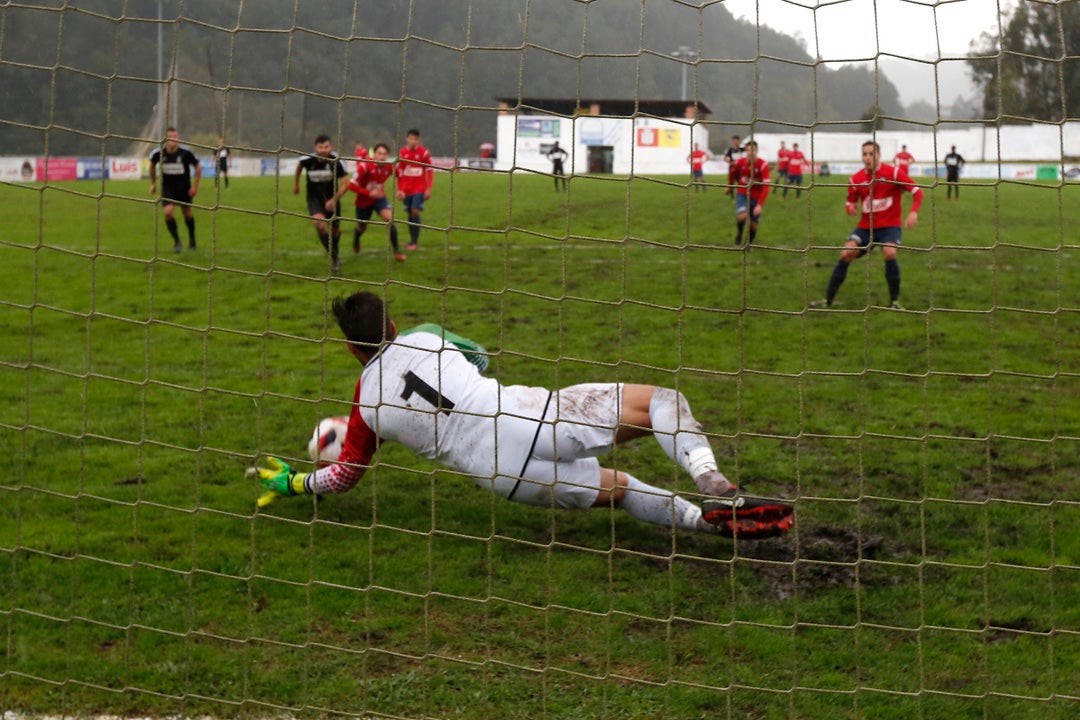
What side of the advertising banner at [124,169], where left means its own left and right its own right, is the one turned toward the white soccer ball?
front

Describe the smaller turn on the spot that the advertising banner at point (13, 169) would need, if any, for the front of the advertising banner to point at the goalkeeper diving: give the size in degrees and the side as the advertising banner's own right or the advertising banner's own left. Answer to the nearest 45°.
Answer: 0° — it already faces them

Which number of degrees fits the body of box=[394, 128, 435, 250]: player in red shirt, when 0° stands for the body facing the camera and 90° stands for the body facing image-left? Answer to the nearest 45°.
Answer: approximately 0°

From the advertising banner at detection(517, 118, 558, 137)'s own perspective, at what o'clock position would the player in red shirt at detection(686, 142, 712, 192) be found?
The player in red shirt is roughly at 12 o'clock from the advertising banner.

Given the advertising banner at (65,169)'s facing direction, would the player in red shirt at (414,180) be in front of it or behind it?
in front

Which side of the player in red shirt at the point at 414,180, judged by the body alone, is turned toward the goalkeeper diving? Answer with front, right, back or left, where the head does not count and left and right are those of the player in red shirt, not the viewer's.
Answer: front

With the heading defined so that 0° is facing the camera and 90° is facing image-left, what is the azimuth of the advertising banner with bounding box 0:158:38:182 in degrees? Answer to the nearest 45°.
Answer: approximately 0°
